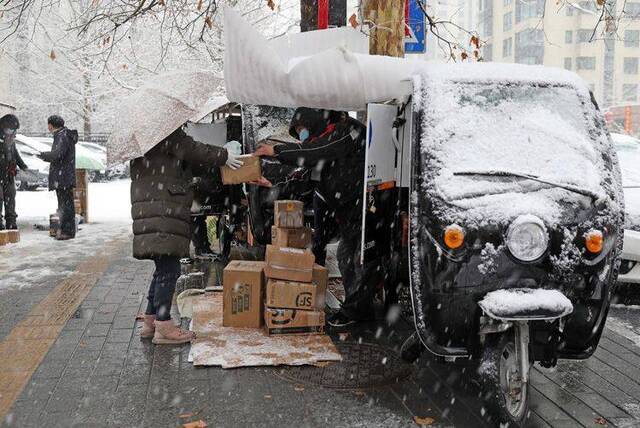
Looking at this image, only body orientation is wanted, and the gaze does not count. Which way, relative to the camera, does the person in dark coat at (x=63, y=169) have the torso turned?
to the viewer's left

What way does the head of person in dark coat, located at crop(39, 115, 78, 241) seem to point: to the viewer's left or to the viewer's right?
to the viewer's left

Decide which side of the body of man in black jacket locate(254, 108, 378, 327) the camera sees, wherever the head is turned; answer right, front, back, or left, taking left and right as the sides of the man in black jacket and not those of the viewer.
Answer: left

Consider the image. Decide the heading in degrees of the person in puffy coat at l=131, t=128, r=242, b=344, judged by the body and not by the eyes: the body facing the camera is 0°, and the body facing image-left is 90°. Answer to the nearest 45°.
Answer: approximately 270°

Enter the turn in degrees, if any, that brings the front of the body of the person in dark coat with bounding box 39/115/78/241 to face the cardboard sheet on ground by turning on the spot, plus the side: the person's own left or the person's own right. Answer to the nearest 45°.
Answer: approximately 90° to the person's own left

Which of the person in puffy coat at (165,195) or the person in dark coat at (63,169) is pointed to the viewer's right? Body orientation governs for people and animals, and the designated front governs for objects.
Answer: the person in puffy coat

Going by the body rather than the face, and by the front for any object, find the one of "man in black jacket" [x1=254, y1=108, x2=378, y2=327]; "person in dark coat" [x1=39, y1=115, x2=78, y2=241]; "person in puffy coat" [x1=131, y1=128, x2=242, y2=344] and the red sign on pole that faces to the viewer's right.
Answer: the person in puffy coat

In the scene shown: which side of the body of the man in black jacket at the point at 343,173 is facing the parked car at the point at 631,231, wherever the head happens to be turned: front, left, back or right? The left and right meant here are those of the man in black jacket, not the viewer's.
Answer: back

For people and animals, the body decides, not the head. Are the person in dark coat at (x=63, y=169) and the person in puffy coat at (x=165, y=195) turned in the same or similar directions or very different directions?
very different directions
